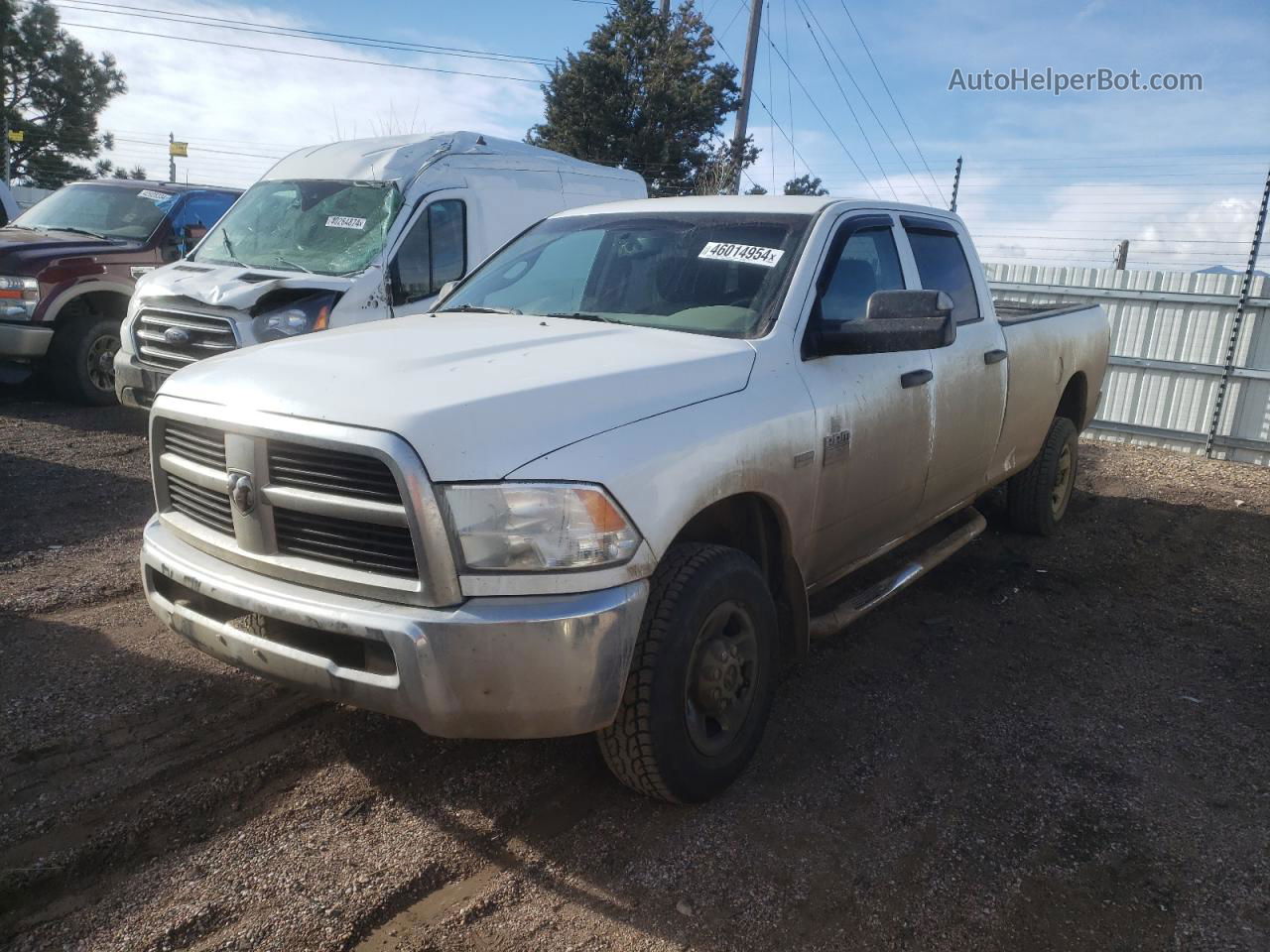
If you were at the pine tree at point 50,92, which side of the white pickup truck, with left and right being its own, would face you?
right

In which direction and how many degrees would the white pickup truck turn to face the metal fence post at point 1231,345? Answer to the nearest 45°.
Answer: approximately 180°

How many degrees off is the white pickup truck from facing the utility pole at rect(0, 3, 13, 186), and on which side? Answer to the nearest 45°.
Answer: approximately 90° to its right

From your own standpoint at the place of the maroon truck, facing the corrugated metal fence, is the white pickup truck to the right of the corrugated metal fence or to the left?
right

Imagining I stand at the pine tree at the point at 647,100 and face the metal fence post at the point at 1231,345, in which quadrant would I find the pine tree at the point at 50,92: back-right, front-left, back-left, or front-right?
back-right

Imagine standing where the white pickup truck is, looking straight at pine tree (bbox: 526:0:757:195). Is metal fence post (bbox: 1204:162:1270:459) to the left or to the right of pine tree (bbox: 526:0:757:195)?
right

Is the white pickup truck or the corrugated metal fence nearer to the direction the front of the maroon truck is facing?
the white pickup truck

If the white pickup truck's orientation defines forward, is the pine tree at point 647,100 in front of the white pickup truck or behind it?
behind

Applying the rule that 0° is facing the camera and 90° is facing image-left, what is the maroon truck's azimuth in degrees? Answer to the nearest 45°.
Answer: approximately 45°

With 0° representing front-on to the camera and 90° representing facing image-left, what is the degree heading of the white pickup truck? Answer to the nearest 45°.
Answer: approximately 45°

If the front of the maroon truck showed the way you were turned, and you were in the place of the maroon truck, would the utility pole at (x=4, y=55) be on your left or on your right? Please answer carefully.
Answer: on your right

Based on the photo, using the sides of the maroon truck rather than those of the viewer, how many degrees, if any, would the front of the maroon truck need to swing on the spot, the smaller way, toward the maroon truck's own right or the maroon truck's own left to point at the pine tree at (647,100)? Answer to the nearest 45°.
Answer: approximately 180°
